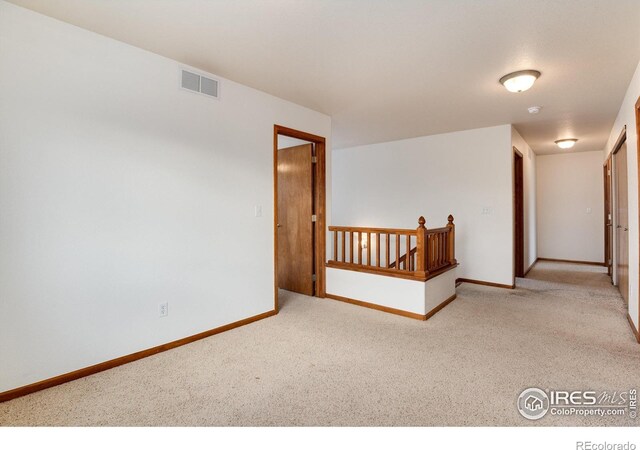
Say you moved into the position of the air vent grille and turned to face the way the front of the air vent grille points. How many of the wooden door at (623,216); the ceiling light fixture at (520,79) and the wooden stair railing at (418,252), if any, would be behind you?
0

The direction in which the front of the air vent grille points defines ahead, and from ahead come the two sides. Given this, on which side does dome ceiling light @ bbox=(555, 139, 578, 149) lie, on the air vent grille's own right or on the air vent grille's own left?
on the air vent grille's own left

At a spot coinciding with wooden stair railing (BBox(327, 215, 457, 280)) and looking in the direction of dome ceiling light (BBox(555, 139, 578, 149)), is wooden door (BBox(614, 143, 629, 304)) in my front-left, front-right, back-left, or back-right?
front-right

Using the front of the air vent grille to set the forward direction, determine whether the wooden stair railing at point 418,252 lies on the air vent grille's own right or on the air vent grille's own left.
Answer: on the air vent grille's own left

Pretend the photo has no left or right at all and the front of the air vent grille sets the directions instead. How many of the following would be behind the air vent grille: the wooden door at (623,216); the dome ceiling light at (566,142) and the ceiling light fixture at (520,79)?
0

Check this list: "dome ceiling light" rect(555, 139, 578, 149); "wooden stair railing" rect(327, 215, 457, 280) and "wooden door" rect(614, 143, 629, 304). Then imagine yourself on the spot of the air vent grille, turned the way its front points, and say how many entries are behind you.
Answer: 0

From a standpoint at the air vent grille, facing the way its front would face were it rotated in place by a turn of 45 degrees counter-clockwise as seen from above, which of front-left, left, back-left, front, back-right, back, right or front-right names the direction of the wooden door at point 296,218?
front-left

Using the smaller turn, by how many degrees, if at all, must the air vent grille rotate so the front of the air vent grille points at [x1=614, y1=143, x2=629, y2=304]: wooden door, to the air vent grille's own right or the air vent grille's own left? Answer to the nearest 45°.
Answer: approximately 45° to the air vent grille's own left

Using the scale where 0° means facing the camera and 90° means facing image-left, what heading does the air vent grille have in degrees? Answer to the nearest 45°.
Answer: approximately 315°

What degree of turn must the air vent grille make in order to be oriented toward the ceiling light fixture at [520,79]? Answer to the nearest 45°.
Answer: approximately 45° to its left

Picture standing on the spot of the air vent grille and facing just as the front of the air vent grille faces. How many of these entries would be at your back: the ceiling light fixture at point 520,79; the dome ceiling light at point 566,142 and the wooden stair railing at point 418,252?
0

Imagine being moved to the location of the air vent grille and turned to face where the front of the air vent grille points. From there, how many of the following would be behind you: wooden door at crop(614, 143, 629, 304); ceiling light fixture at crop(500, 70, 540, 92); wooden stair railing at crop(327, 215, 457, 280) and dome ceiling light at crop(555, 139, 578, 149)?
0
